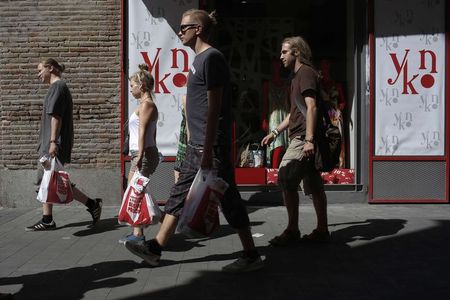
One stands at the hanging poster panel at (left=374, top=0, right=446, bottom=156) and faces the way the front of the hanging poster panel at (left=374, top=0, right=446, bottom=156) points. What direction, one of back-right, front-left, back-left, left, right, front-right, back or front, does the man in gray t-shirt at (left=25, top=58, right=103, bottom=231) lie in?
front-right

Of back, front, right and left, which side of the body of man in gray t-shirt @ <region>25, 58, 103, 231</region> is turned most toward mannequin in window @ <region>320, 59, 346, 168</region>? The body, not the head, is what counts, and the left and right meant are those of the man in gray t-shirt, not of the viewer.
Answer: back

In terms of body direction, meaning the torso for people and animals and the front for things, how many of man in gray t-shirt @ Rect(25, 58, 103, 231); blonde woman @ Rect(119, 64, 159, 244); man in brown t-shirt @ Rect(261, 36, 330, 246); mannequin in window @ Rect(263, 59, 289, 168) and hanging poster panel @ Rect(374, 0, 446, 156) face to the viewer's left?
3

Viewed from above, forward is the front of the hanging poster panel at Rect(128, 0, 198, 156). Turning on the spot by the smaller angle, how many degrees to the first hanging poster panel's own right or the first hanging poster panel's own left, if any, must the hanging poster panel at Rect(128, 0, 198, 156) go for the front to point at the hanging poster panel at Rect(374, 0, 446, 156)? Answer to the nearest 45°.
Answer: approximately 90° to the first hanging poster panel's own left

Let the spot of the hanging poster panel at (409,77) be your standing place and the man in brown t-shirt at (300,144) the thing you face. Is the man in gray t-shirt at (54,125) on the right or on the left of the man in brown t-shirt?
right
